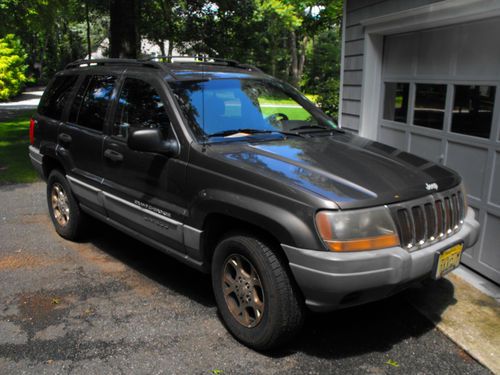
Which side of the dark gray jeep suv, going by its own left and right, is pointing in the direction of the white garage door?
left

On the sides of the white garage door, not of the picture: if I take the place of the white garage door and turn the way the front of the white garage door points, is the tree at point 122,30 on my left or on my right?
on my right

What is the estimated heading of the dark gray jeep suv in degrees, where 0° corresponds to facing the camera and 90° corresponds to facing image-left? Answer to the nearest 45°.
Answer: approximately 315°

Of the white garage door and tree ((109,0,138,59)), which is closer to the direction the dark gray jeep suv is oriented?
the white garage door

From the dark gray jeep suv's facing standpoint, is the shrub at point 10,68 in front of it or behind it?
behind

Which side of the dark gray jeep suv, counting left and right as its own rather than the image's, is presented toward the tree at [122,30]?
back

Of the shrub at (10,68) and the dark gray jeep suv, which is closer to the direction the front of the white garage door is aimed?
the dark gray jeep suv

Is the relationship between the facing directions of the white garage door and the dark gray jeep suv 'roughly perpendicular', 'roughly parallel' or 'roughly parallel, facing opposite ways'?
roughly perpendicular
